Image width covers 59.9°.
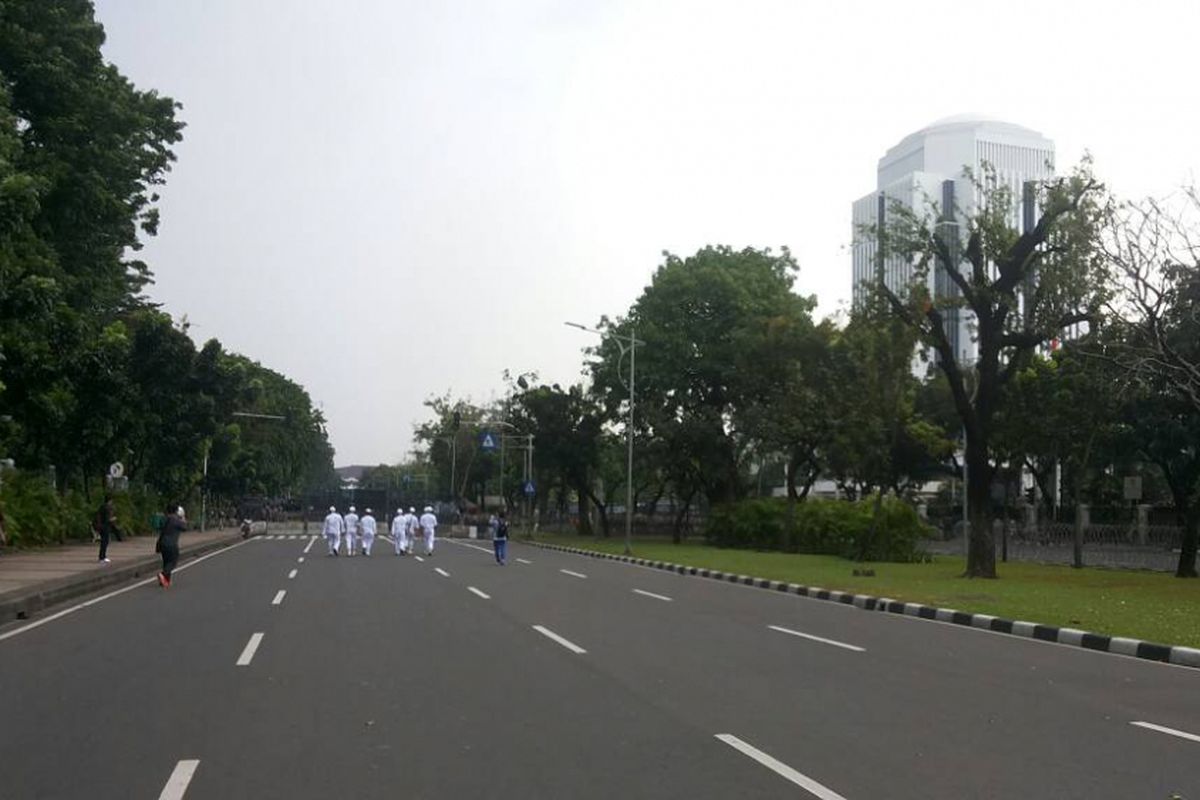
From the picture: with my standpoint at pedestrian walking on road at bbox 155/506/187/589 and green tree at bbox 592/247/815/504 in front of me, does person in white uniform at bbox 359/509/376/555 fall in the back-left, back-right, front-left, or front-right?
front-left

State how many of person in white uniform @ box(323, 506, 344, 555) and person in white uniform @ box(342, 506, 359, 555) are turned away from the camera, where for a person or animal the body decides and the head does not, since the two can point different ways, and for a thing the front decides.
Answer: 2

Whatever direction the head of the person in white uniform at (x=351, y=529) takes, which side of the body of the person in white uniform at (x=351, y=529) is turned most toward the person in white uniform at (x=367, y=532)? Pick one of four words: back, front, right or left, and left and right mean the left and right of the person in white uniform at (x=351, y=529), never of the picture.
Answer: right

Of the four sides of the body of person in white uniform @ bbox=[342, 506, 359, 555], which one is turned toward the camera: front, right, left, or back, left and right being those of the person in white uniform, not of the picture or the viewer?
back

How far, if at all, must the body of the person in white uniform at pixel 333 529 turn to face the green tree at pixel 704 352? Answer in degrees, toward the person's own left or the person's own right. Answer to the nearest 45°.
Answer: approximately 45° to the person's own right

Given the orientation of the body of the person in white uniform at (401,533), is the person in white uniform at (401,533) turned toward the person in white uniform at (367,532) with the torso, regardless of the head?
no

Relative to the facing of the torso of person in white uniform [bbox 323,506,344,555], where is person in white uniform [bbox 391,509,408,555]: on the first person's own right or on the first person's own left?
on the first person's own right

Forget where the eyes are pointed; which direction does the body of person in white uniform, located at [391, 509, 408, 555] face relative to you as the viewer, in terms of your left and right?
facing away from the viewer

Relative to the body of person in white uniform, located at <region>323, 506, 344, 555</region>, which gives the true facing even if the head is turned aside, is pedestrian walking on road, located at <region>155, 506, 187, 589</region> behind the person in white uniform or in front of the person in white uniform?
behind

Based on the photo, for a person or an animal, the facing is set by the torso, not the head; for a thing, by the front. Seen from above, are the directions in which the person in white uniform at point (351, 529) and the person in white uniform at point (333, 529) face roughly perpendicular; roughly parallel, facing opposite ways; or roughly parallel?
roughly parallel

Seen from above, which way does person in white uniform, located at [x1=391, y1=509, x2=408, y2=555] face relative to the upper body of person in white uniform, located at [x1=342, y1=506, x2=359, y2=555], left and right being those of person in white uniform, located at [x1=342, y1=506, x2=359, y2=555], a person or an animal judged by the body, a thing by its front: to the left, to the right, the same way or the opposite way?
the same way

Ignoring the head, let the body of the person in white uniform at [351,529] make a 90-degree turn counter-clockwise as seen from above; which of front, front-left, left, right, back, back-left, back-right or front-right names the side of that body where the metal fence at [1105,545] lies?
back

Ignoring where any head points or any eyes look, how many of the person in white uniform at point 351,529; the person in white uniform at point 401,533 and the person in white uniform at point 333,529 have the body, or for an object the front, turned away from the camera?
3

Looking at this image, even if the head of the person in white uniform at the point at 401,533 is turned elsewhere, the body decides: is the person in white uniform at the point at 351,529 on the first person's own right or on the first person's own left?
on the first person's own left

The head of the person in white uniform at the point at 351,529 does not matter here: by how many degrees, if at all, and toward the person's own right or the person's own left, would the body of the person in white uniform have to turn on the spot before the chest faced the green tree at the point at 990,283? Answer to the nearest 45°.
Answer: approximately 135° to the person's own right

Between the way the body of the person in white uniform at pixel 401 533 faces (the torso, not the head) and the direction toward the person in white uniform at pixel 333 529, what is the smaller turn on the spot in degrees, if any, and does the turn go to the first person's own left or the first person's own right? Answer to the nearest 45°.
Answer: approximately 135° to the first person's own left

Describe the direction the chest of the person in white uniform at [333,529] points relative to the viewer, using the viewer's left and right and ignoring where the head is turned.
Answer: facing away from the viewer
